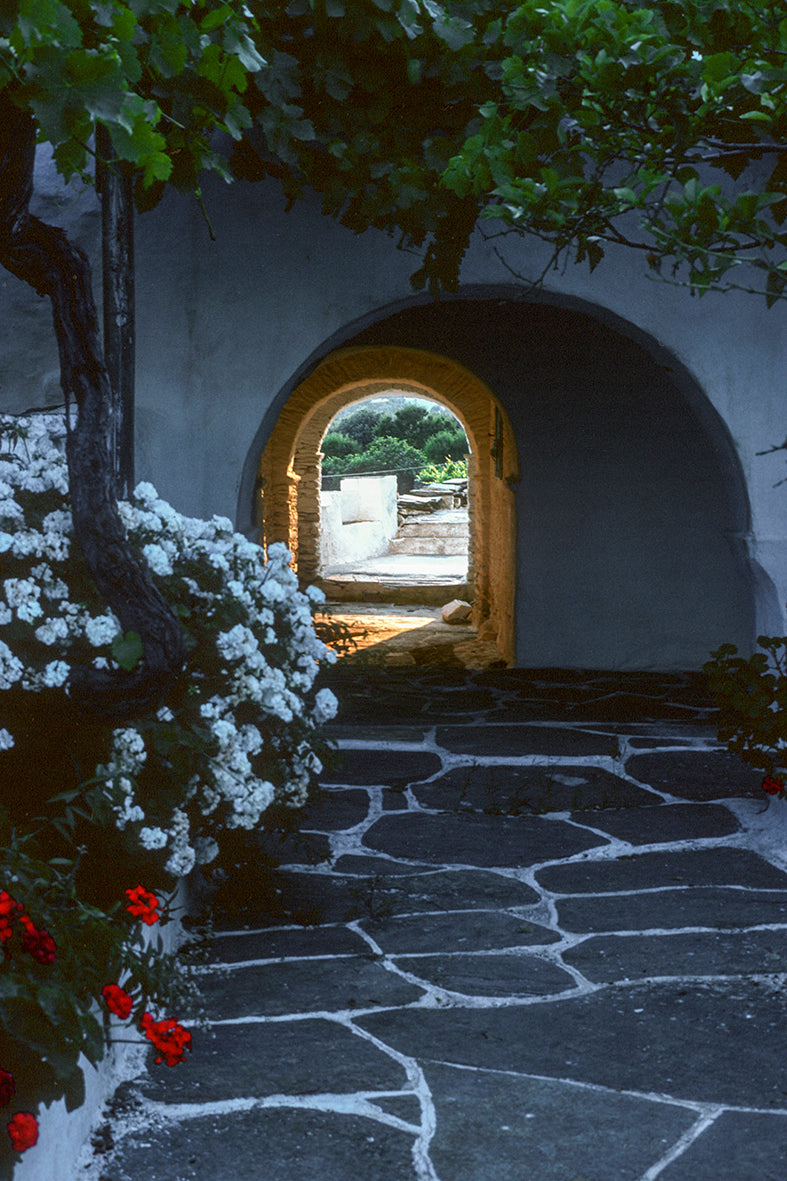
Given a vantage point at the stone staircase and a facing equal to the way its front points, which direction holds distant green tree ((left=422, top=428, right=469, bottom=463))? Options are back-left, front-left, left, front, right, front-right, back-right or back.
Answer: back

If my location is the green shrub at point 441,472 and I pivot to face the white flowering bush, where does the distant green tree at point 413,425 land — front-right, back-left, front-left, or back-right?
back-right

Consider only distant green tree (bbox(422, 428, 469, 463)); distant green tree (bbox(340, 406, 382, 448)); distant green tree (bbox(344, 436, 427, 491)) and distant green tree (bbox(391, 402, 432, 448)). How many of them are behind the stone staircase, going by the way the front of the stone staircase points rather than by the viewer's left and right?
4

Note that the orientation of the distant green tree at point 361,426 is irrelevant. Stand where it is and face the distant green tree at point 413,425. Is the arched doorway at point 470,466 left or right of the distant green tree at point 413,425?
right

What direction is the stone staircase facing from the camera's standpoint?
toward the camera

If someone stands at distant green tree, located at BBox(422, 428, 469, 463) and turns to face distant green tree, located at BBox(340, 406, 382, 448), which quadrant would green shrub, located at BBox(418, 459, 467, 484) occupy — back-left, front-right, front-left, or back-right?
back-left

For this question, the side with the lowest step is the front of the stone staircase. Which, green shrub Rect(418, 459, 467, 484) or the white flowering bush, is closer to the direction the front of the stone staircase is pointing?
the white flowering bush

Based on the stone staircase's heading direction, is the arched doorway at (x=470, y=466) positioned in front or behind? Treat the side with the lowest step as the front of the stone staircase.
in front

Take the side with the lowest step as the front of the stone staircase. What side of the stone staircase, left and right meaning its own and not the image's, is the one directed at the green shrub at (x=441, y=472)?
back

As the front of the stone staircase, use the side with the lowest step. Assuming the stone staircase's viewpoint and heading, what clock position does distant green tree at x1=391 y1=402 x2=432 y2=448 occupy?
The distant green tree is roughly at 6 o'clock from the stone staircase.

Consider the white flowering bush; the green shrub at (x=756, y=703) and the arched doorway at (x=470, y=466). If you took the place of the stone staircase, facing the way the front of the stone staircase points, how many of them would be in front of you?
3

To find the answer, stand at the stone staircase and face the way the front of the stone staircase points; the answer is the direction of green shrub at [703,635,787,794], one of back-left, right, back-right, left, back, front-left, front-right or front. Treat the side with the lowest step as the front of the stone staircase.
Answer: front

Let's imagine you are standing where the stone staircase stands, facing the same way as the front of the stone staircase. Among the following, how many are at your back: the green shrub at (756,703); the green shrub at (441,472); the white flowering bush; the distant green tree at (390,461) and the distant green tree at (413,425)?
3

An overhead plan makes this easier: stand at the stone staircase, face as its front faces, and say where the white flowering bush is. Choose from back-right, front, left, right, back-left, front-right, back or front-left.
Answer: front

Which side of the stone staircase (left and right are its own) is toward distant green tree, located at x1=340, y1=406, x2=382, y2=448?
back
